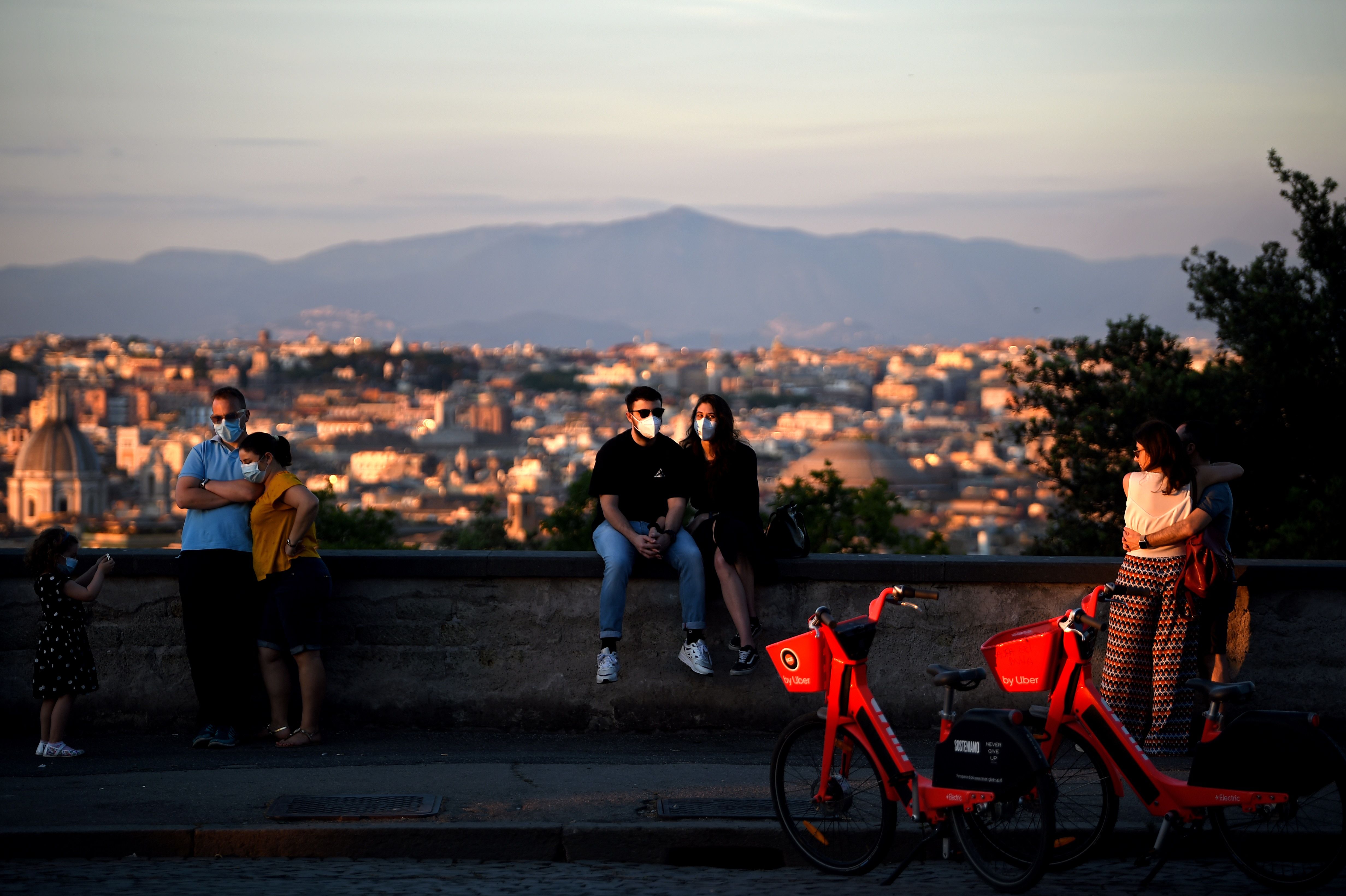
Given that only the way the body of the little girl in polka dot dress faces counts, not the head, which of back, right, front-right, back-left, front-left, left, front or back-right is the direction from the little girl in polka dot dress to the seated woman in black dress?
front

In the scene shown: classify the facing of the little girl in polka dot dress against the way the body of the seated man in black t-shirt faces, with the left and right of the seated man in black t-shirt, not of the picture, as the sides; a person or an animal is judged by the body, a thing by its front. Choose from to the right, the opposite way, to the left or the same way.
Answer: to the left

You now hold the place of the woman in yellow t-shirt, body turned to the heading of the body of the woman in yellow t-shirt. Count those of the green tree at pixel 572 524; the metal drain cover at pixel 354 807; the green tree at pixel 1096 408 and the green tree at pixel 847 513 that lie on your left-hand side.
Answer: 1

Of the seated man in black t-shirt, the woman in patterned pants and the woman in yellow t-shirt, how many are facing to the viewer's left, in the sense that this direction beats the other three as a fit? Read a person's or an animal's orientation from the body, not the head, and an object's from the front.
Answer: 1

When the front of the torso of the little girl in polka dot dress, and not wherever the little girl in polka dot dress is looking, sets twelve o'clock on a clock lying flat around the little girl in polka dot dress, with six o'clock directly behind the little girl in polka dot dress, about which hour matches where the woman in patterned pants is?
The woman in patterned pants is roughly at 1 o'clock from the little girl in polka dot dress.

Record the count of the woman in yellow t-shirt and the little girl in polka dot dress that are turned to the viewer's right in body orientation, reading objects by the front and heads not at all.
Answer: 1

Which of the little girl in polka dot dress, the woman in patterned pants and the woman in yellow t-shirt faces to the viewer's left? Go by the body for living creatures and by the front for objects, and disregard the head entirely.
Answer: the woman in yellow t-shirt

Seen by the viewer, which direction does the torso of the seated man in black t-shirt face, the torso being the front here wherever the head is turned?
toward the camera

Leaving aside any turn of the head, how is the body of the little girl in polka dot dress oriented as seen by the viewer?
to the viewer's right
